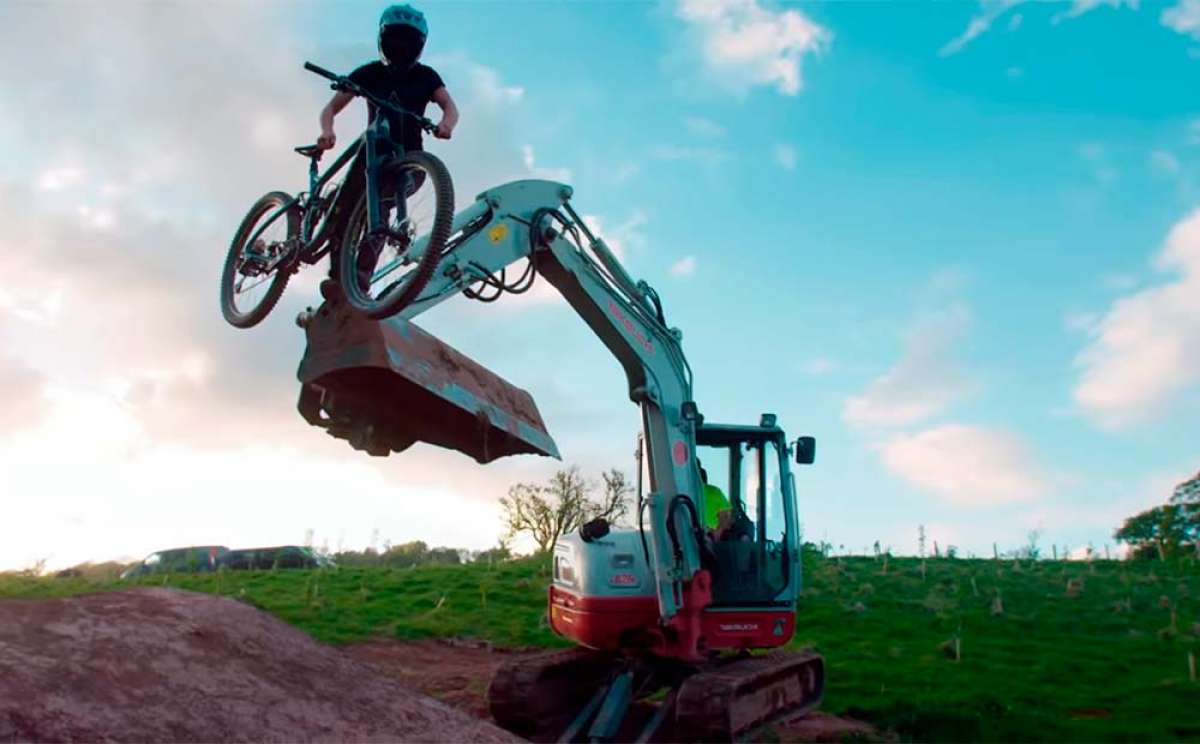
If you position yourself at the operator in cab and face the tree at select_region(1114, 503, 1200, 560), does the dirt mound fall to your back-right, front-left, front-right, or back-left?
back-left

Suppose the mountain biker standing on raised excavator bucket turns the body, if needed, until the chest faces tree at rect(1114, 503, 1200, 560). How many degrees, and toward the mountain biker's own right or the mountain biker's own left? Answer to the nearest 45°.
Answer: approximately 135° to the mountain biker's own left

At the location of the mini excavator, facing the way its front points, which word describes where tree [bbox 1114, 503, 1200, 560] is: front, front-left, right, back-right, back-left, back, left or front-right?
back

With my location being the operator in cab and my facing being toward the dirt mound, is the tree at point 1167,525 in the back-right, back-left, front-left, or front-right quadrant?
back-right

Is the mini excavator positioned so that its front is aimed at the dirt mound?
yes

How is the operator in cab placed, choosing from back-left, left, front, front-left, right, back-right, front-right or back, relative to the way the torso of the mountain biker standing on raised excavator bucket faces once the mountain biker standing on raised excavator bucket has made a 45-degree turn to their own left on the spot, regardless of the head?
left

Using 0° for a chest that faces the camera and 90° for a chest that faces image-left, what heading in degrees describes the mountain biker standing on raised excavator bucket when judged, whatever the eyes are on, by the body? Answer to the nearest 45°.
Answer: approximately 0°

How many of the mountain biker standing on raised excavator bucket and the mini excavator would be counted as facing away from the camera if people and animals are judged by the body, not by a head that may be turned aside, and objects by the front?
0

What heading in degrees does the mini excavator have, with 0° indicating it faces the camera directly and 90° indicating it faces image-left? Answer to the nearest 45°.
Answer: approximately 45°

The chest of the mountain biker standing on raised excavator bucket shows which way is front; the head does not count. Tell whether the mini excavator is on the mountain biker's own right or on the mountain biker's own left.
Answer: on the mountain biker's own left
